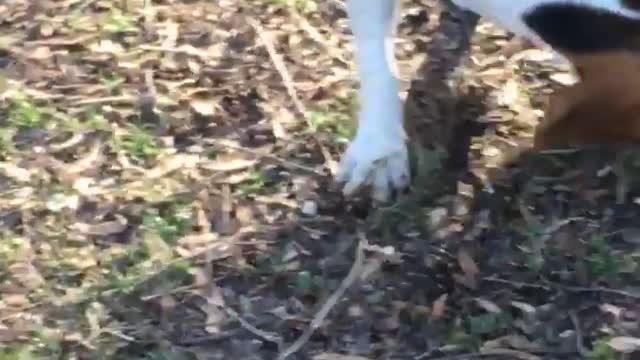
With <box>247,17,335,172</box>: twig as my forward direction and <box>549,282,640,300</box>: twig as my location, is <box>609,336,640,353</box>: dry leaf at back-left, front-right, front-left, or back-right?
back-left

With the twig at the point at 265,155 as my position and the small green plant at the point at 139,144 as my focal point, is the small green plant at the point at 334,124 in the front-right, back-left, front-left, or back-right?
back-right

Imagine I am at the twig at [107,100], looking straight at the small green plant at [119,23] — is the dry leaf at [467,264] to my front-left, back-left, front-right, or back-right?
back-right

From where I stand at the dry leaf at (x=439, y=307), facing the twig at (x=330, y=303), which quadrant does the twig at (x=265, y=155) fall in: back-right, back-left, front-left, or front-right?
front-right

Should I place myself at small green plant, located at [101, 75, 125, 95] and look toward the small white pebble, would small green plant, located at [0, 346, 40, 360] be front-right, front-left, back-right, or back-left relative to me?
front-right

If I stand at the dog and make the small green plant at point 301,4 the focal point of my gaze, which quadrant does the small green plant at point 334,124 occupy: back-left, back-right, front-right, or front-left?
front-left
